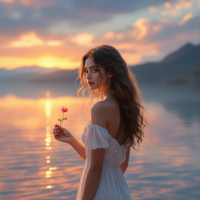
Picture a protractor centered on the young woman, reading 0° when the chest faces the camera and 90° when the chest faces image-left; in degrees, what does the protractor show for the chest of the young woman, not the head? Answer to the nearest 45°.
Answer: approximately 135°
